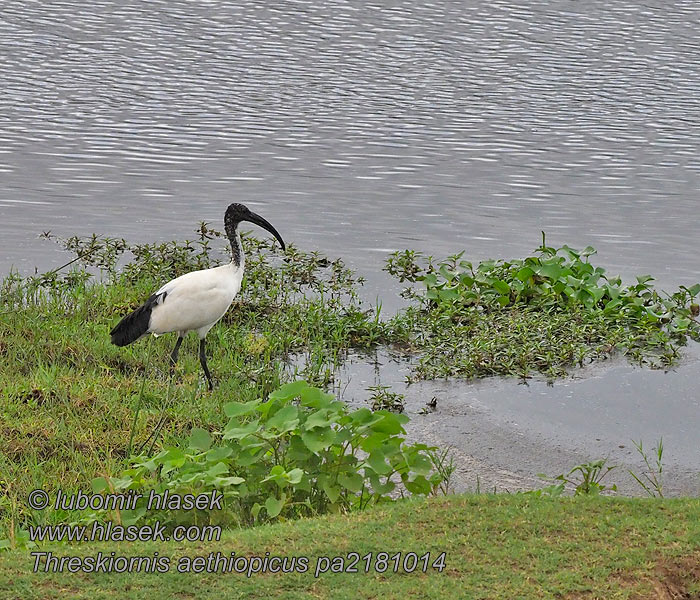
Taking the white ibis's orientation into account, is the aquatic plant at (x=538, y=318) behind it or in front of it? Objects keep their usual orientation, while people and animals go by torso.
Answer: in front

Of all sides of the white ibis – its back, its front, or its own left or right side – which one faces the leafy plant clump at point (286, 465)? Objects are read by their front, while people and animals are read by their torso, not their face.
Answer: right

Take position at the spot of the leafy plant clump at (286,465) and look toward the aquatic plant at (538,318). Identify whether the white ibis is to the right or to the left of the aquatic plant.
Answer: left

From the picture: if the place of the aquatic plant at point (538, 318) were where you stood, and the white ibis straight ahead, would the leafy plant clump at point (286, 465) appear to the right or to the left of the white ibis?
left

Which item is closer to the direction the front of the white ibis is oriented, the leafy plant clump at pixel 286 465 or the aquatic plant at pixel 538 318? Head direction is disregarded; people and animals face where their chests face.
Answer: the aquatic plant

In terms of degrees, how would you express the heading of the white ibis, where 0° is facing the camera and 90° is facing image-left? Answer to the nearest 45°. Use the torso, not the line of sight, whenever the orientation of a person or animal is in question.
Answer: approximately 270°
